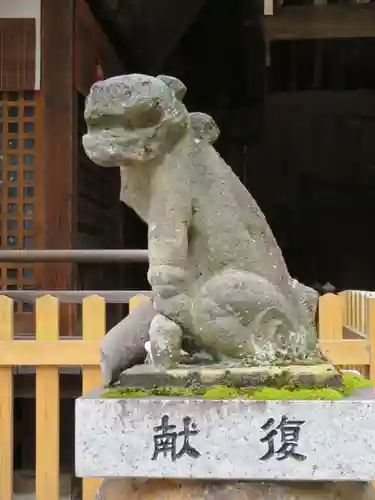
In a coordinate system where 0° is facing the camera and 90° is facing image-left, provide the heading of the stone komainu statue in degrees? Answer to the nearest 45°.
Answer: approximately 90°

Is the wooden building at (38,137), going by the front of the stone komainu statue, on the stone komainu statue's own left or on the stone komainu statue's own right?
on the stone komainu statue's own right

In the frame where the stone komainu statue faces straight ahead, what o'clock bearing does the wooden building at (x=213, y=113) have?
The wooden building is roughly at 3 o'clock from the stone komainu statue.
